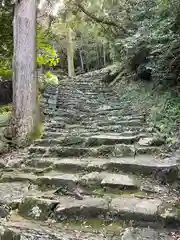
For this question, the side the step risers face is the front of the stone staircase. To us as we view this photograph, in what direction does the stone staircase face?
facing the viewer
